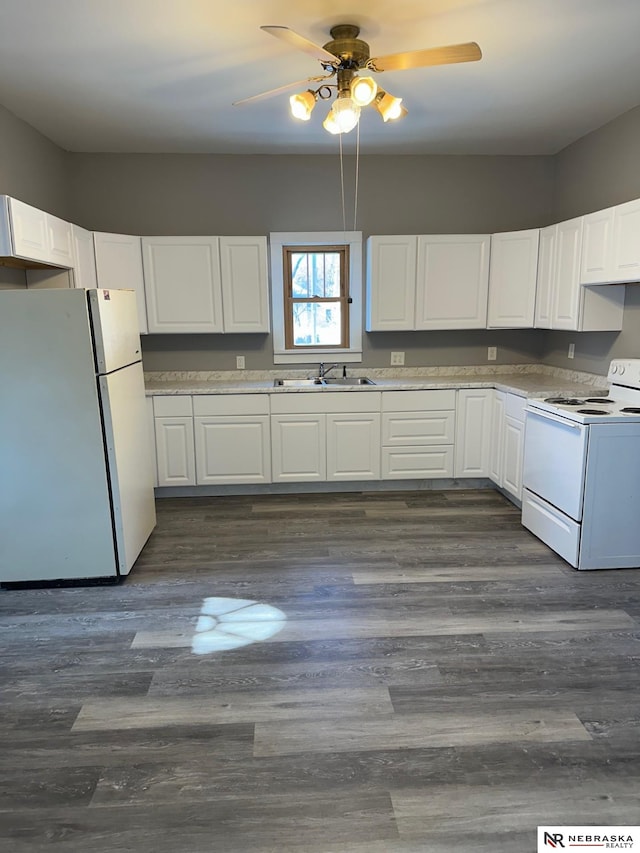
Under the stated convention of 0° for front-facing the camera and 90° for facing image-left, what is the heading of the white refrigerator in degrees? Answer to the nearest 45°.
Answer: approximately 270°

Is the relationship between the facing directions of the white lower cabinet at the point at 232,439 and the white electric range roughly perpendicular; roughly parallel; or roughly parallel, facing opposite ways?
roughly perpendicular

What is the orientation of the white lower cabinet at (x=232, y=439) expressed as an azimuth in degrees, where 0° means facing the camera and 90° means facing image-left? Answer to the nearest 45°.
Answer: approximately 0°

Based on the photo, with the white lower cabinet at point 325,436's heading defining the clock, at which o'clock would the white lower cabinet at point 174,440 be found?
the white lower cabinet at point 174,440 is roughly at 3 o'clock from the white lower cabinet at point 325,436.

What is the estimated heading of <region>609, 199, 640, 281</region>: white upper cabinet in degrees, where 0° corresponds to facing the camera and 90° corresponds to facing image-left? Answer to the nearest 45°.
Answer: approximately 45°

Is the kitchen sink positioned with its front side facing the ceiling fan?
yes
